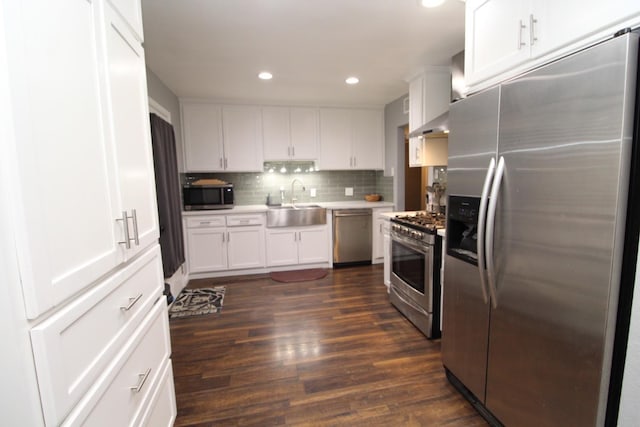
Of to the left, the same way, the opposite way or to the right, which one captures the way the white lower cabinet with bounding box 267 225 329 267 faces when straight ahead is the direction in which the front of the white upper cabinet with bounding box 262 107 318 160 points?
the same way

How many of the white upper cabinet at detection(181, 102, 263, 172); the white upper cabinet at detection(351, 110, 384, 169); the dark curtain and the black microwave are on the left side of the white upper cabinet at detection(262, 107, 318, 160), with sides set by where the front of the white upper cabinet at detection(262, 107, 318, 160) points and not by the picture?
1

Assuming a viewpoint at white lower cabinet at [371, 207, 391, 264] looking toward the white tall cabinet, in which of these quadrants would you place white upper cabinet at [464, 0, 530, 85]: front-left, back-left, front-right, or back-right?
front-left

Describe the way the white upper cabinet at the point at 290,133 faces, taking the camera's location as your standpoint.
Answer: facing the viewer

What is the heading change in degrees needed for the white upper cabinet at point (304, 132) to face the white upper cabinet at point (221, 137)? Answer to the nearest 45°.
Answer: approximately 90° to its right

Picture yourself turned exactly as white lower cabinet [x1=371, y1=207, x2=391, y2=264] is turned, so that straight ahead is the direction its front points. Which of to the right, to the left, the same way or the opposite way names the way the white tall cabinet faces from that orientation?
to the left

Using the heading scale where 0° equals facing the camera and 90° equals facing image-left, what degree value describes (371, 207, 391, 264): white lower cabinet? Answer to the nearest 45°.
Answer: approximately 0°

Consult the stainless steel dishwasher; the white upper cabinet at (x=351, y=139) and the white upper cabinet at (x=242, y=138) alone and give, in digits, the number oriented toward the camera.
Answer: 3

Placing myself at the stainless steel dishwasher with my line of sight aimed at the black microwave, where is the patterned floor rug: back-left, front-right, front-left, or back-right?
front-left

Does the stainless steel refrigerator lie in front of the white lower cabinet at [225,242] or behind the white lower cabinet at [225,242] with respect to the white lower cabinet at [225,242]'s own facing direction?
in front

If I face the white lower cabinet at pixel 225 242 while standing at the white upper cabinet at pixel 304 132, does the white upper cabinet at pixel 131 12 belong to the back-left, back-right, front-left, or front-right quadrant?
front-left

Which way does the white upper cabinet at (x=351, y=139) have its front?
toward the camera

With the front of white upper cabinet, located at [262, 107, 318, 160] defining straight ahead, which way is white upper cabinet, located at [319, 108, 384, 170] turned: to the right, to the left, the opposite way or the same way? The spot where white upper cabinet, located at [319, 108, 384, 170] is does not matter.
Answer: the same way

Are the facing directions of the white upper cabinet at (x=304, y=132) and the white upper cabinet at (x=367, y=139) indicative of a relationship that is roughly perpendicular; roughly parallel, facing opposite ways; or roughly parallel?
roughly parallel

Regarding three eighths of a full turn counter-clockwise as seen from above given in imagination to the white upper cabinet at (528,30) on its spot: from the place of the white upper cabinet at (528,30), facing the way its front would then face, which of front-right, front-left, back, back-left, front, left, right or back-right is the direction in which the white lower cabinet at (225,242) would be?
back

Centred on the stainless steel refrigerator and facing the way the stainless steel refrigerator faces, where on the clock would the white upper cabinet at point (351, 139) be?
The white upper cabinet is roughly at 3 o'clock from the stainless steel refrigerator.
